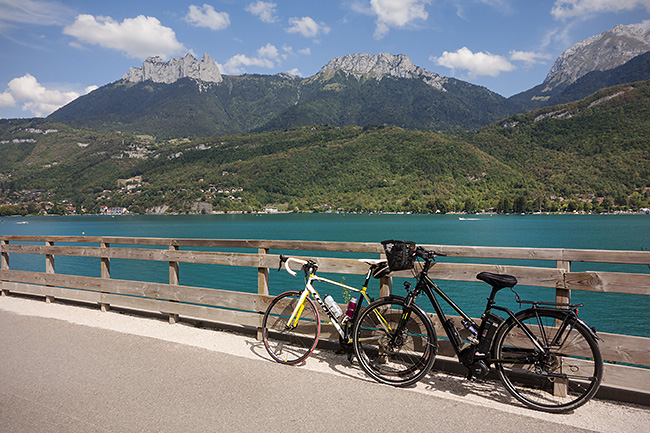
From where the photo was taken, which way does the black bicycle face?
to the viewer's left

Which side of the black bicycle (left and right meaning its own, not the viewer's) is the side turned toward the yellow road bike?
front
